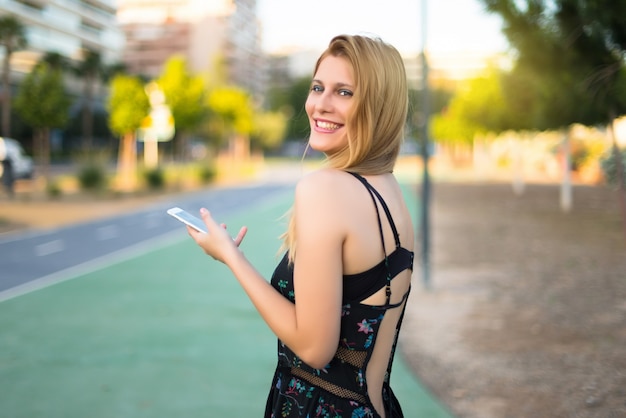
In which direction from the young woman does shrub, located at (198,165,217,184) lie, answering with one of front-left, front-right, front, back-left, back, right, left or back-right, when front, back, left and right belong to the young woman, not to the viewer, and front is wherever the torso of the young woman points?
front-right

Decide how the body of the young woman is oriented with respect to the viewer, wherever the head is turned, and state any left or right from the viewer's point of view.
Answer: facing away from the viewer and to the left of the viewer

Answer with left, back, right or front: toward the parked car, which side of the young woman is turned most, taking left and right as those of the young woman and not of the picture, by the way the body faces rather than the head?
front

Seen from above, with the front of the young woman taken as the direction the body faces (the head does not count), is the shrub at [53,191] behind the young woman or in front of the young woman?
in front

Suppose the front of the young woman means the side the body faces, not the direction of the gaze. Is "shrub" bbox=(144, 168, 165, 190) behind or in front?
in front

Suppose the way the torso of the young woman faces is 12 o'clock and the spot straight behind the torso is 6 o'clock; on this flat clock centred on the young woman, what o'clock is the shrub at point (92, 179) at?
The shrub is roughly at 1 o'clock from the young woman.
